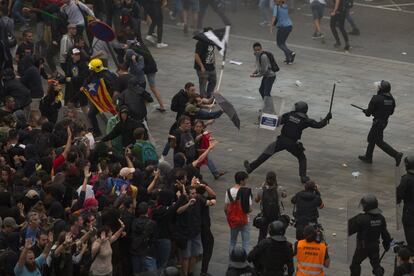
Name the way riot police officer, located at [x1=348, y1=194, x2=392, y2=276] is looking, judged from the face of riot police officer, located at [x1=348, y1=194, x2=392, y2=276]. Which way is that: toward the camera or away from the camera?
away from the camera

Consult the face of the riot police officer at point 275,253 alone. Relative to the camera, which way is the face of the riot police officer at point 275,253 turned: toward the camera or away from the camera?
away from the camera

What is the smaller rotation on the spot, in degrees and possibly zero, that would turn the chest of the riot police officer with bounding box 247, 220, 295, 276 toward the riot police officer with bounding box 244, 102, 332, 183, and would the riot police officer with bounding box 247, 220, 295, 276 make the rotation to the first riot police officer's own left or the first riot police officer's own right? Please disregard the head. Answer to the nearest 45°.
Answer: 0° — they already face them

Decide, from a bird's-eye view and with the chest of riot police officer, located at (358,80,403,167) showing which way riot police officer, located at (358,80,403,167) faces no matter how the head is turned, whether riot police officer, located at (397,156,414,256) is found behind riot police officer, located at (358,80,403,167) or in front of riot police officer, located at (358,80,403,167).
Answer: behind

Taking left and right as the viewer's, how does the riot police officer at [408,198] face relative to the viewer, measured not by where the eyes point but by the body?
facing away from the viewer and to the left of the viewer

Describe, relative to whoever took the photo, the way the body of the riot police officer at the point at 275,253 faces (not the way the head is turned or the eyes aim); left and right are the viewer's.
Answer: facing away from the viewer

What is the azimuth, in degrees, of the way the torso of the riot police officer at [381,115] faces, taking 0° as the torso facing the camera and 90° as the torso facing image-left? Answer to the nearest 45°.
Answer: approximately 135°

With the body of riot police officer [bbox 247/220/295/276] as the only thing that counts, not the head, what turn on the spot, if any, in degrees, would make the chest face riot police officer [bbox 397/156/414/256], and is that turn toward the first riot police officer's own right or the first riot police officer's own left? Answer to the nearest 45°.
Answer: approximately 45° to the first riot police officer's own right
